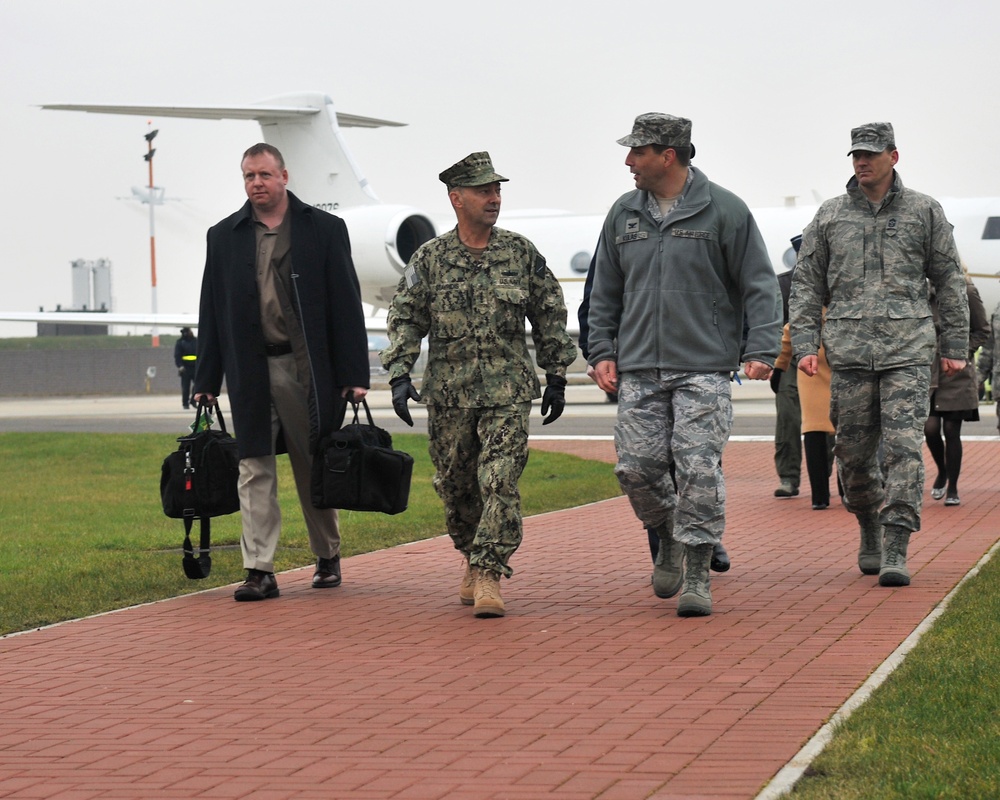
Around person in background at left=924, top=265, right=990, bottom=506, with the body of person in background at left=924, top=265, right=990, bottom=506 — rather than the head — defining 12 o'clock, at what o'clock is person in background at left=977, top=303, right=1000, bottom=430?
person in background at left=977, top=303, right=1000, bottom=430 is roughly at 7 o'clock from person in background at left=924, top=265, right=990, bottom=506.

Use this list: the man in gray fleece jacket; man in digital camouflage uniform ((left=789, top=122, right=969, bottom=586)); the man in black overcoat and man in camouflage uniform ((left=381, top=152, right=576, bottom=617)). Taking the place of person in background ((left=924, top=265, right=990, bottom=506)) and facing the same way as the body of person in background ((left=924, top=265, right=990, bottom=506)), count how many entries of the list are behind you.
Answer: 0

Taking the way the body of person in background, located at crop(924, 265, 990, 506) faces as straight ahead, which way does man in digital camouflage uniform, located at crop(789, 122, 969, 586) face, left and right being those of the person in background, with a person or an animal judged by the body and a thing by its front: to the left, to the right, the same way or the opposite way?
the same way

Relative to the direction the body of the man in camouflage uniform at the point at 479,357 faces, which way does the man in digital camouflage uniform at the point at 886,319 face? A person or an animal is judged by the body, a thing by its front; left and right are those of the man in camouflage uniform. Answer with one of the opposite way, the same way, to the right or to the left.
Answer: the same way

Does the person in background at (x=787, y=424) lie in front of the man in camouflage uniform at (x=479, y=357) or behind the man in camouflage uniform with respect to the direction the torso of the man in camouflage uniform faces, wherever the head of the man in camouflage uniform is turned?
behind

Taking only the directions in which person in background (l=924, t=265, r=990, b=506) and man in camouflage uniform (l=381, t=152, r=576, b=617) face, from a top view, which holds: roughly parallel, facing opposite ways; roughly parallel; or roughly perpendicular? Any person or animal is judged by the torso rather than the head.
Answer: roughly parallel

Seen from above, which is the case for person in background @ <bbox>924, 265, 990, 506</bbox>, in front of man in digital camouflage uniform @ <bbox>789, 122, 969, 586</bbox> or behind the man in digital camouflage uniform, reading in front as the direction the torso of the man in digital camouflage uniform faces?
behind

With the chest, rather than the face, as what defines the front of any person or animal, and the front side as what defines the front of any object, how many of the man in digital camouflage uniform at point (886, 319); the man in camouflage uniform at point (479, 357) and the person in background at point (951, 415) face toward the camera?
3

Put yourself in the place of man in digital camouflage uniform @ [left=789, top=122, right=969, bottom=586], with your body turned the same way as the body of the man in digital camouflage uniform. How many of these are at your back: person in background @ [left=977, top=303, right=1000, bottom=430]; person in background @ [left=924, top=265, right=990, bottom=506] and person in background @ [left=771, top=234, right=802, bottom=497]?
3

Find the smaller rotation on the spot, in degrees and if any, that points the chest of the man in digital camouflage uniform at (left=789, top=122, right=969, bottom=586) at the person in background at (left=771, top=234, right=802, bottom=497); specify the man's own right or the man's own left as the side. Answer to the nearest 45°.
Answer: approximately 180°

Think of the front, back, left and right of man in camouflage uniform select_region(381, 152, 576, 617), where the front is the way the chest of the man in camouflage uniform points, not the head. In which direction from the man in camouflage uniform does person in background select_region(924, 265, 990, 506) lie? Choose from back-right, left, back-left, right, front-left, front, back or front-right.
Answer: back-left

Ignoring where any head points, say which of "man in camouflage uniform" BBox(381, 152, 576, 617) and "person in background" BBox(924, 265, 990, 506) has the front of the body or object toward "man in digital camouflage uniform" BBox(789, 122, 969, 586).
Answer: the person in background

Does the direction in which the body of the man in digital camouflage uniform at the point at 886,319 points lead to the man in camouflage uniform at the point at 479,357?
no

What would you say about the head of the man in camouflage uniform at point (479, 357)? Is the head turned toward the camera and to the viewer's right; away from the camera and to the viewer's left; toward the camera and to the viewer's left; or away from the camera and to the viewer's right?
toward the camera and to the viewer's right

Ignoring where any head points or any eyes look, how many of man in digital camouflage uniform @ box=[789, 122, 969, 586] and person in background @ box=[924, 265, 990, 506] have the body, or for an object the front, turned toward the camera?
2

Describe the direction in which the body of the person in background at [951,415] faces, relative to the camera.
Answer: toward the camera

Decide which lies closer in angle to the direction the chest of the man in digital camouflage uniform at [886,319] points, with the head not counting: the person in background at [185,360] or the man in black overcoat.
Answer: the man in black overcoat

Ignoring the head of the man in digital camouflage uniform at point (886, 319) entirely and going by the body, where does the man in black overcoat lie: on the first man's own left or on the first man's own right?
on the first man's own right

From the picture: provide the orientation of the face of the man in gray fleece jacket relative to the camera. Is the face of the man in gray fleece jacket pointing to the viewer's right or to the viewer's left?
to the viewer's left

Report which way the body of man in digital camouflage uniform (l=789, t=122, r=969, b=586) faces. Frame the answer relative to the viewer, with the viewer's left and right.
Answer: facing the viewer
